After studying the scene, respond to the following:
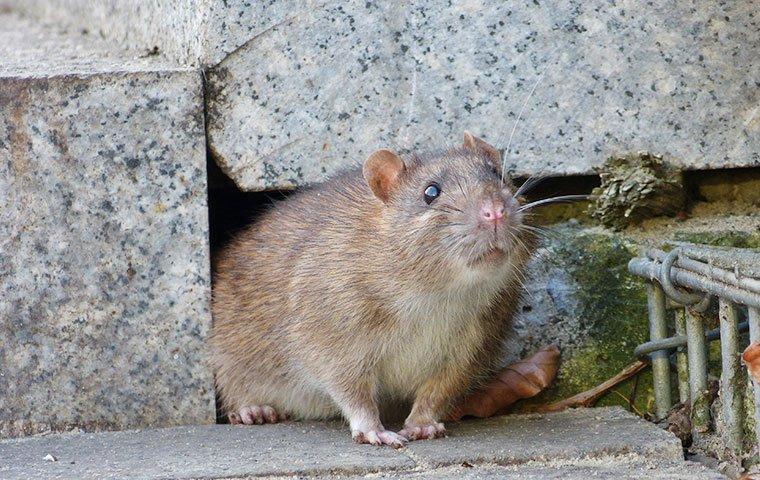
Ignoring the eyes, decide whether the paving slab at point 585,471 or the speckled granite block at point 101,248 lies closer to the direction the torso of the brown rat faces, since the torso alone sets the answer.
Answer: the paving slab

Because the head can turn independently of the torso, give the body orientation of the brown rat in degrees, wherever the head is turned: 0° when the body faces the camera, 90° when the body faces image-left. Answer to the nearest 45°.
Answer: approximately 315°

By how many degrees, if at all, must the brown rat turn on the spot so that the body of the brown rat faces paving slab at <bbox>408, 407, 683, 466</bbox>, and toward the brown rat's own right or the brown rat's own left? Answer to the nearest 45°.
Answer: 0° — it already faces it

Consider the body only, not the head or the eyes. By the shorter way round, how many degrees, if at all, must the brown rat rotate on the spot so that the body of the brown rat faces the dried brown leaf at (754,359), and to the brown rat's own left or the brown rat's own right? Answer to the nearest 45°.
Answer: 0° — it already faces it

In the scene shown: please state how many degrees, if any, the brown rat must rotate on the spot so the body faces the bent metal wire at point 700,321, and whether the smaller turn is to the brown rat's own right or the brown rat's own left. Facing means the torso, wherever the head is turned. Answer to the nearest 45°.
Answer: approximately 45° to the brown rat's own left

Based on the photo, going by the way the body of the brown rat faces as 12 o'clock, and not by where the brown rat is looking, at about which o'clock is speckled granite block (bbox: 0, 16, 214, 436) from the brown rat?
The speckled granite block is roughly at 5 o'clock from the brown rat.
